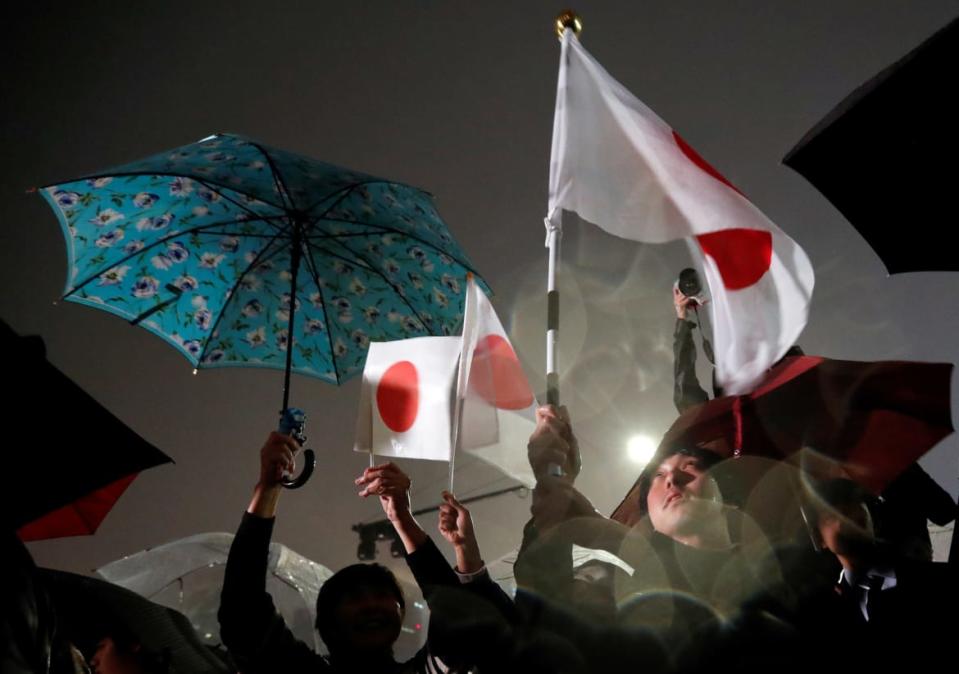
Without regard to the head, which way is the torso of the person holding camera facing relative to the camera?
toward the camera

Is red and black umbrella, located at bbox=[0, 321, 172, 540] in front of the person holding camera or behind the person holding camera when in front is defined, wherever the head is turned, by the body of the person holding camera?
in front

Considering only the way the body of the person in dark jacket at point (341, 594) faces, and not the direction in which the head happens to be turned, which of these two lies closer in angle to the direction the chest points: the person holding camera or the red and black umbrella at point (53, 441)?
the red and black umbrella

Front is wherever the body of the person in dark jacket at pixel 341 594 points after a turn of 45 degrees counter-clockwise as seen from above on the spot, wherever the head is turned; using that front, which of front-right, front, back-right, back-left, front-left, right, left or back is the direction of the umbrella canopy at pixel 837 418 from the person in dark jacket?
front-left

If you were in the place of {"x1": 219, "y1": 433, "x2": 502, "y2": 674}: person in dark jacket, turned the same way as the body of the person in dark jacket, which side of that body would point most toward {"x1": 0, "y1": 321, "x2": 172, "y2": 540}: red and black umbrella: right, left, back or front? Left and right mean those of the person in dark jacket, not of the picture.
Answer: right

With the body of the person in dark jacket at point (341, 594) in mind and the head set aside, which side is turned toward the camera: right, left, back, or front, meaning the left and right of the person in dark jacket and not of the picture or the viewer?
front

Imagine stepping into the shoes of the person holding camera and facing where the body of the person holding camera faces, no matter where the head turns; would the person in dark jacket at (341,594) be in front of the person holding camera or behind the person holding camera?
in front

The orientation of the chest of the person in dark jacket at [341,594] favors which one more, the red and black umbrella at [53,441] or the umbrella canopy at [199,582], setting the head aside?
the red and black umbrella

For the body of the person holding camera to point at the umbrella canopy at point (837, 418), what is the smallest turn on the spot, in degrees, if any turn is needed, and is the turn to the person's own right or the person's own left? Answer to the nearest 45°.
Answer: approximately 45° to the person's own left

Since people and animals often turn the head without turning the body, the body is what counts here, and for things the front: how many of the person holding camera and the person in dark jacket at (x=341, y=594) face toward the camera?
2
